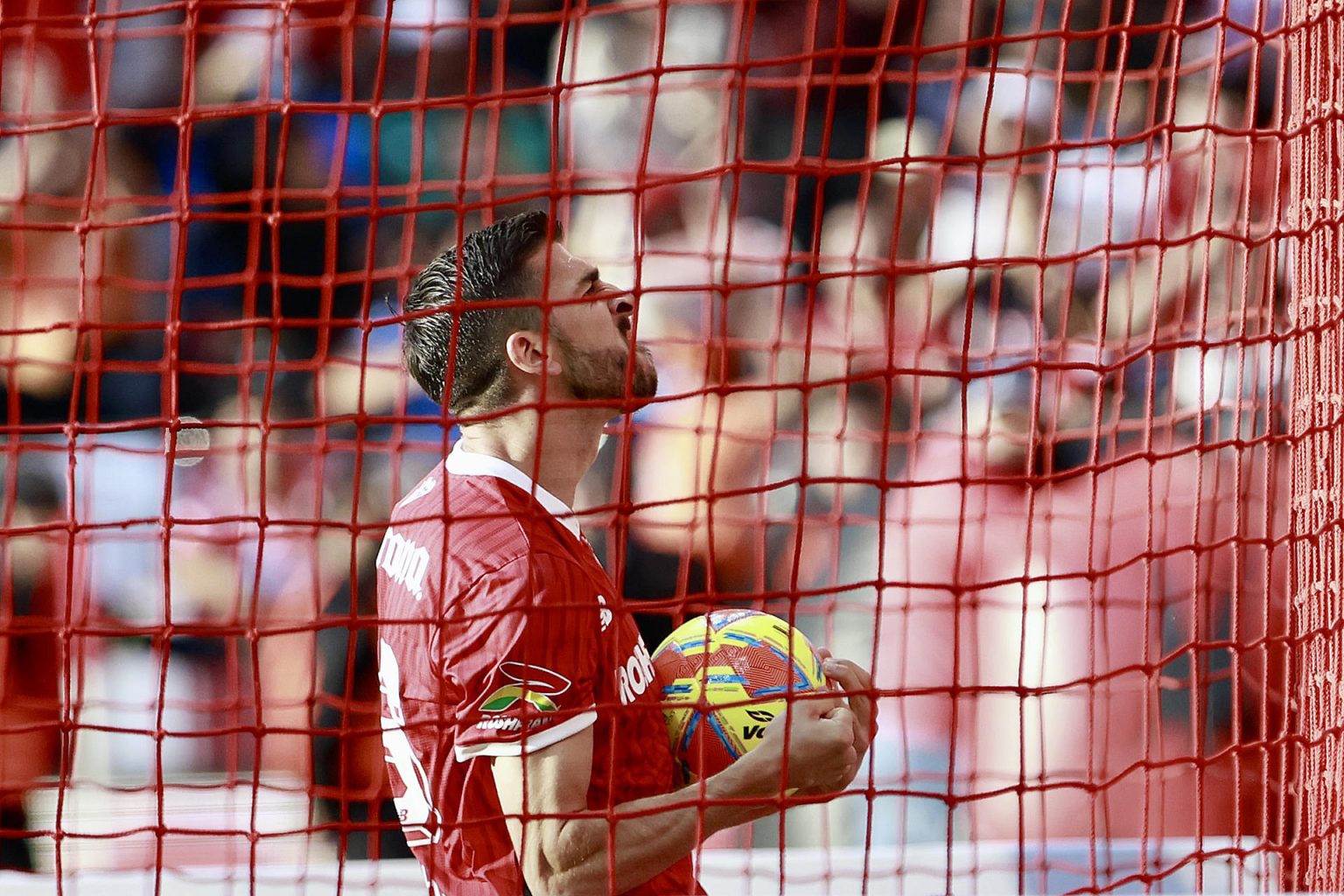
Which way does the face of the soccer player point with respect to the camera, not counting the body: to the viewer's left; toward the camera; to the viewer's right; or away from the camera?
to the viewer's right

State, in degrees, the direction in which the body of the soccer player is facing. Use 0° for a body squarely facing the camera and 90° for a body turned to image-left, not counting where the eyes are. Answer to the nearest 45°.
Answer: approximately 270°

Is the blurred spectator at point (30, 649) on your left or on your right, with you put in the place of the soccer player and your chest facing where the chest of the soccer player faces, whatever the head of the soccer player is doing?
on your left
